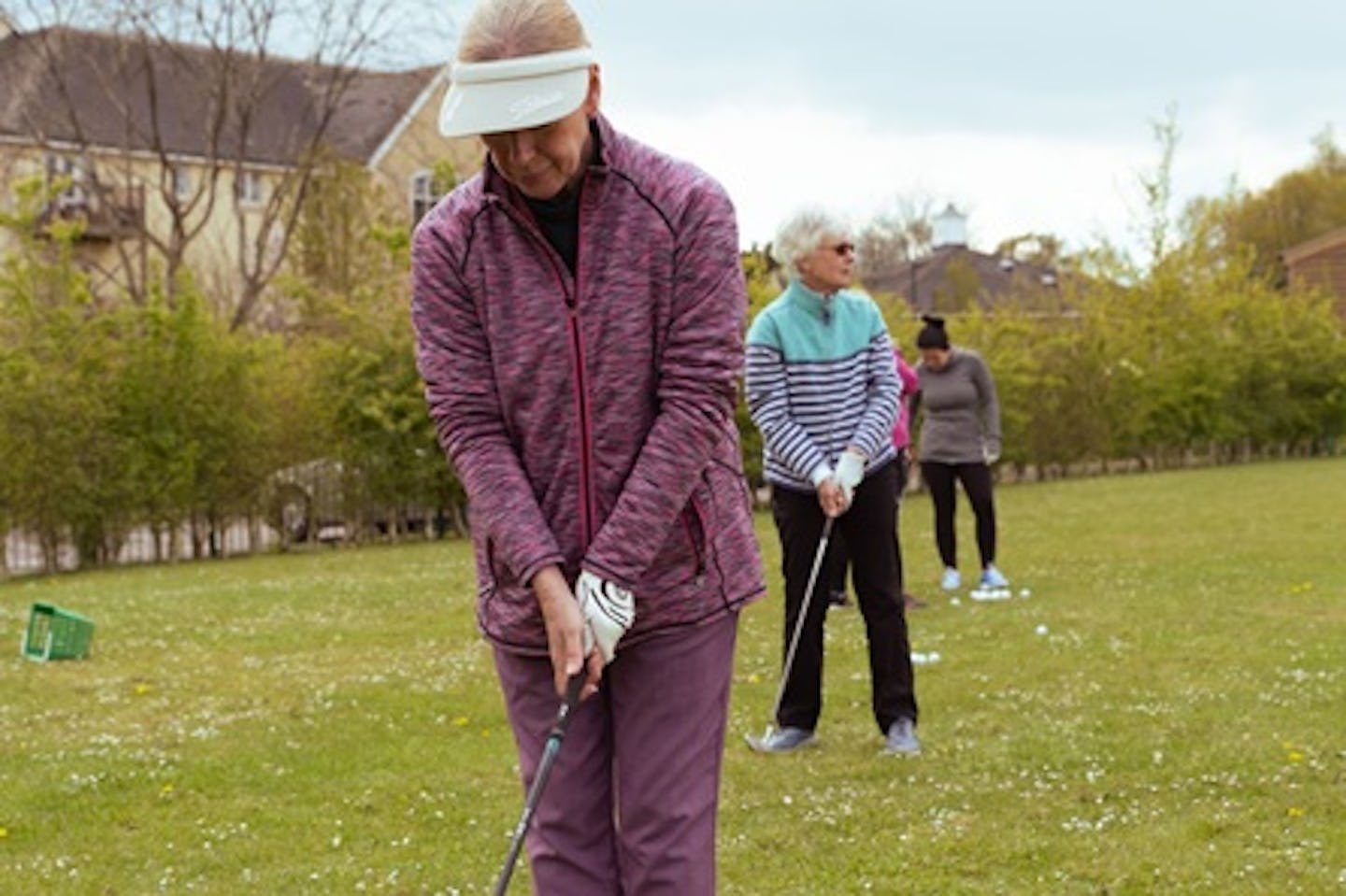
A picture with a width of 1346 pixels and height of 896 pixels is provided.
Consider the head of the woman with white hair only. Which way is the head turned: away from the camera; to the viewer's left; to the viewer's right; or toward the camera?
to the viewer's right

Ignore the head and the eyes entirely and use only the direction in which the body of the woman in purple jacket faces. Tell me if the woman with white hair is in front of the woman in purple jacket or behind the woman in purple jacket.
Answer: behind

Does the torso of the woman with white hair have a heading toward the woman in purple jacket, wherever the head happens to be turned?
yes

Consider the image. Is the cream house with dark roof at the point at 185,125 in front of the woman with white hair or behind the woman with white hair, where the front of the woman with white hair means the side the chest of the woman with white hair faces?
behind

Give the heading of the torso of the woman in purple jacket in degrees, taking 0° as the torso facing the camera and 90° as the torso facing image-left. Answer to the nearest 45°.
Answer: approximately 0°

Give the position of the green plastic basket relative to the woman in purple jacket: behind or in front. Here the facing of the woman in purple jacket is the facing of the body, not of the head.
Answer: behind

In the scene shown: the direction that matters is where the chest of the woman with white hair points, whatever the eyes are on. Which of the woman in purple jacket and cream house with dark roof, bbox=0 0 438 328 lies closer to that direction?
the woman in purple jacket

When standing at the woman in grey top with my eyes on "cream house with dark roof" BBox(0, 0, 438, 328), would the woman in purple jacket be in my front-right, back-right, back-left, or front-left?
back-left

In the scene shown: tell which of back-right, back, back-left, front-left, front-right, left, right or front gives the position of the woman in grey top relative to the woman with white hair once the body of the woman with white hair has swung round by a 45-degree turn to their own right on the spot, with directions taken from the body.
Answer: back-right

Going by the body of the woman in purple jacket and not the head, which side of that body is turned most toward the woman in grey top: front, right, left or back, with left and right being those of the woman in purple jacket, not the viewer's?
back

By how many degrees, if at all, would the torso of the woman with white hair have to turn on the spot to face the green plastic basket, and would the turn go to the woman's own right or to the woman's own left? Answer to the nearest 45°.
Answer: approximately 135° to the woman's own right

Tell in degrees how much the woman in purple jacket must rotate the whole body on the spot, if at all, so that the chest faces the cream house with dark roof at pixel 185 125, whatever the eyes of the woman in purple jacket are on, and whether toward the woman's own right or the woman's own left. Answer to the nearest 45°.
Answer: approximately 180°

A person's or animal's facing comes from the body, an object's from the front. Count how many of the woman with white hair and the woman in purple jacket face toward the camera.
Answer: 2
